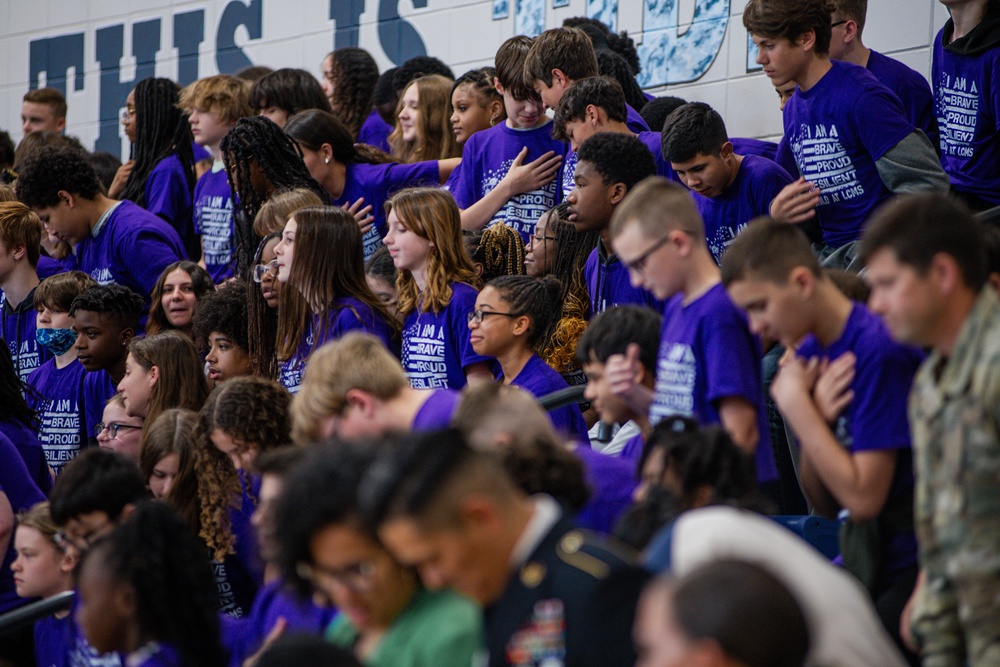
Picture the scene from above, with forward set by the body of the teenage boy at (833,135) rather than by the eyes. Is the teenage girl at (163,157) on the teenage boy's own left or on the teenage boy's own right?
on the teenage boy's own right

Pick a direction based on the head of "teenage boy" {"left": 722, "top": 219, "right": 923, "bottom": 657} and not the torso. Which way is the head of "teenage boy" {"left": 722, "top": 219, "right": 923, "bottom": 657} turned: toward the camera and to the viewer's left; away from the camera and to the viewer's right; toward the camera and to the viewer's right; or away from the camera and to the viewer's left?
toward the camera and to the viewer's left

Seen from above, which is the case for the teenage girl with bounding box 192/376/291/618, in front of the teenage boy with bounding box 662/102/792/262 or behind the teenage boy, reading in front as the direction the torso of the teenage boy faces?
in front

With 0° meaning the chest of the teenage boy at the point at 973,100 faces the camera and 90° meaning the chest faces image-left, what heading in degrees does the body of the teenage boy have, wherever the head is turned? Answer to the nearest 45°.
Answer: approximately 45°

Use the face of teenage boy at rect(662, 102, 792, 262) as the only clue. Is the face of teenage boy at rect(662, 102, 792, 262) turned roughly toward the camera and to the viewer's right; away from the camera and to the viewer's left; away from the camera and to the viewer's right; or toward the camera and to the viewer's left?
toward the camera and to the viewer's left

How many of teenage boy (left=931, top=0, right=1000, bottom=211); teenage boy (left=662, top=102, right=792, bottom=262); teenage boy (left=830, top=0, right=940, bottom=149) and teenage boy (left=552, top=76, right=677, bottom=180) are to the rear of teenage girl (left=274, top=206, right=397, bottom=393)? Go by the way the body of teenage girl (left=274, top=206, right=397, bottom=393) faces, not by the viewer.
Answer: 4

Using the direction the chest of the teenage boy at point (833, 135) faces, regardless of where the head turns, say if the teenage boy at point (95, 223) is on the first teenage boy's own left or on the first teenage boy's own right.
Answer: on the first teenage boy's own right

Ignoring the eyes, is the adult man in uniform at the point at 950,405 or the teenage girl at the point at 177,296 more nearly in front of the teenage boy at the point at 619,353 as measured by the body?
the teenage girl

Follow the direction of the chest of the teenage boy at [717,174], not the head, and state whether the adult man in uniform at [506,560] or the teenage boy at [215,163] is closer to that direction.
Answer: the adult man in uniform
